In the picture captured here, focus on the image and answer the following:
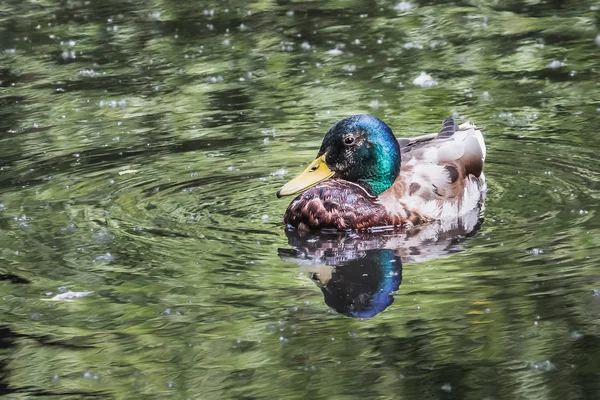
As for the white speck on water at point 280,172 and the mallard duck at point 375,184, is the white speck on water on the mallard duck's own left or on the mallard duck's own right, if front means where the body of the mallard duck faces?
on the mallard duck's own right

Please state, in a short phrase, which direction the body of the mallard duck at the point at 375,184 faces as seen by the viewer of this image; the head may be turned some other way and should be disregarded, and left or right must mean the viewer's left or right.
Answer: facing the viewer and to the left of the viewer
